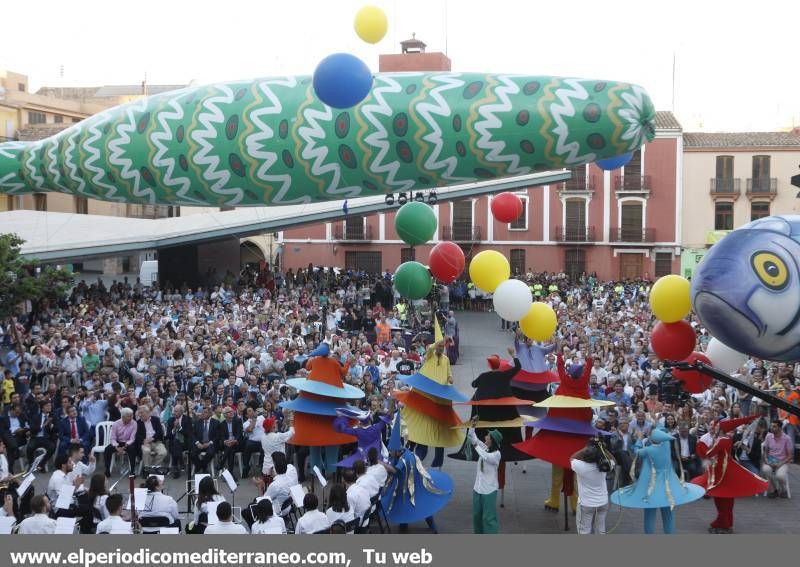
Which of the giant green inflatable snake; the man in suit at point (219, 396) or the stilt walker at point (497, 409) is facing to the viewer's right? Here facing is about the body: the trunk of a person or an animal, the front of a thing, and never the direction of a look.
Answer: the giant green inflatable snake

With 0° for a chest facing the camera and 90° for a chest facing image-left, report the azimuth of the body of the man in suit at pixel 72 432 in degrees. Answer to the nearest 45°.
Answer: approximately 0°

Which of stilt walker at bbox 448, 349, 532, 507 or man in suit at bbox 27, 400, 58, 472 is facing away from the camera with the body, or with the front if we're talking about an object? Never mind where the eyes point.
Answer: the stilt walker

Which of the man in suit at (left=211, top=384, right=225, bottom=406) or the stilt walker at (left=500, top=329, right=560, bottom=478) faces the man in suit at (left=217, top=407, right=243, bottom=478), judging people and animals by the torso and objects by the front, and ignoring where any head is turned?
the man in suit at (left=211, top=384, right=225, bottom=406)

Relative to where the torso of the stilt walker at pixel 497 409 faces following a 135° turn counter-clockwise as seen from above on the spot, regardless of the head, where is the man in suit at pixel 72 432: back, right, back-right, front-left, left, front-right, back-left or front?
front-right

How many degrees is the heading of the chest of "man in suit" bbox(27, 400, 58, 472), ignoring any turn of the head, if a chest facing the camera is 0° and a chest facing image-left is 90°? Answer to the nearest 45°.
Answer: approximately 0°

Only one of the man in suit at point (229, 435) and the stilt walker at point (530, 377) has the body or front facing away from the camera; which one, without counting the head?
the stilt walker

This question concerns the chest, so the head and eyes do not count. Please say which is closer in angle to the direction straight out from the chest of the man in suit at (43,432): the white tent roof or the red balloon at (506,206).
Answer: the red balloon

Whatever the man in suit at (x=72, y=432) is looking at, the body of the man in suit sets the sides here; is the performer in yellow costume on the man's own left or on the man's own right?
on the man's own left
